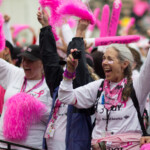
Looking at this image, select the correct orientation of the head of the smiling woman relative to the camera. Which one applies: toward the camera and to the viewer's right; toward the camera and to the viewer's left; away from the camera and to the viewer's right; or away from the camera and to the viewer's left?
toward the camera and to the viewer's left

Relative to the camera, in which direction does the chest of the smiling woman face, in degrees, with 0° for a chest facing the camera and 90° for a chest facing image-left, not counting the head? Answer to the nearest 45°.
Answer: approximately 45°
